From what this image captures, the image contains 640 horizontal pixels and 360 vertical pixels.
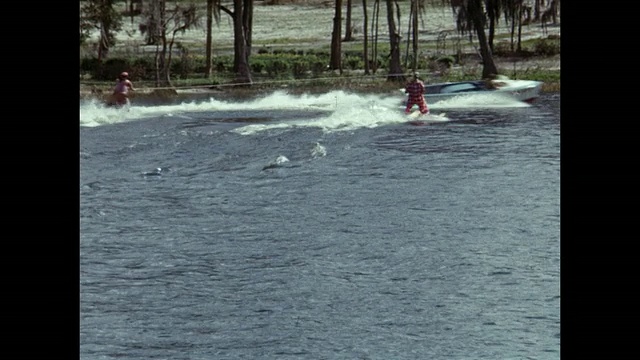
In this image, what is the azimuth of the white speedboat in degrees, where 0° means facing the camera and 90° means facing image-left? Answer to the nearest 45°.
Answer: approximately 270°
